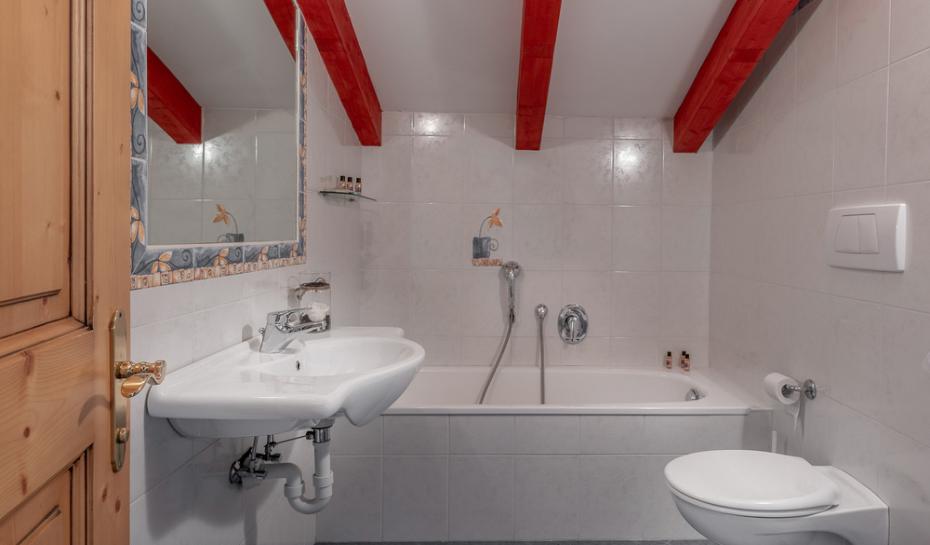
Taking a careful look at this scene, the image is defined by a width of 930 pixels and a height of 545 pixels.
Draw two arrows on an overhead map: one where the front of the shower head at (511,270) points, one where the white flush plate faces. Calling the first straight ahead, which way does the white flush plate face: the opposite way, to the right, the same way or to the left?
to the right

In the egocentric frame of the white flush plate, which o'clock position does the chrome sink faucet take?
The chrome sink faucet is roughly at 12 o'clock from the white flush plate.

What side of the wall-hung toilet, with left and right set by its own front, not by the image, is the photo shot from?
left

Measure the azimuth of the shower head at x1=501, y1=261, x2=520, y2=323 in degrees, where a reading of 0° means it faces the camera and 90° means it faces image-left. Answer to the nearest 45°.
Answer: approximately 0°

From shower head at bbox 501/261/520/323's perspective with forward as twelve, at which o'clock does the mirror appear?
The mirror is roughly at 1 o'clock from the shower head.

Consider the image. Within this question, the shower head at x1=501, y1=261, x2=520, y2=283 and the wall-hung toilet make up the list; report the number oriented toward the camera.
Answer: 1

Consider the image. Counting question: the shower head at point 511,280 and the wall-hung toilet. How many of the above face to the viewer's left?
1

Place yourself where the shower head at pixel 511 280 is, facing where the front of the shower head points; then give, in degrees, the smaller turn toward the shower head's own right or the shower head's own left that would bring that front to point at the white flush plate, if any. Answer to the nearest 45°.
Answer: approximately 45° to the shower head's own left

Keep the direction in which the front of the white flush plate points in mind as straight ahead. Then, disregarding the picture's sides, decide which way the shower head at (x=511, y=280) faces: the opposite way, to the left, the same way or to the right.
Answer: to the left
